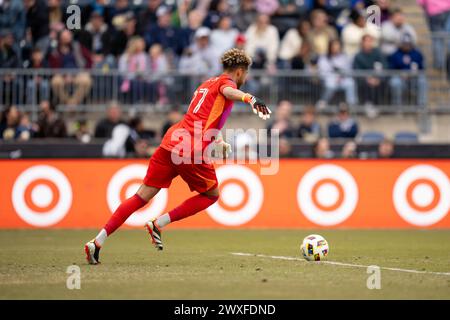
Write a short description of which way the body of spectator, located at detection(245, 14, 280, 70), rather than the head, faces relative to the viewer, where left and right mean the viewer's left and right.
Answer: facing the viewer

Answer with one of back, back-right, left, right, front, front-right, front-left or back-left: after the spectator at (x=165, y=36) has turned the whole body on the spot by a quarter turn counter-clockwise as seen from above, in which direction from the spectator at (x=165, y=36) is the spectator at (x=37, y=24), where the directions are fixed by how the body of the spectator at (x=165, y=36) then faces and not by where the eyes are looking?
back

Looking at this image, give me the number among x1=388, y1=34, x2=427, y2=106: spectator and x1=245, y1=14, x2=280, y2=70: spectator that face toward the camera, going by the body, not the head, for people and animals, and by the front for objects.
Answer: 2

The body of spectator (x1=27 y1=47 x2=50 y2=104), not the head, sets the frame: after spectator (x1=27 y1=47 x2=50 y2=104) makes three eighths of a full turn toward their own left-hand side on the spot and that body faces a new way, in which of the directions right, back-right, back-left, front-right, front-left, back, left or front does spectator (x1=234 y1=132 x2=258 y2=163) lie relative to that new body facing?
right

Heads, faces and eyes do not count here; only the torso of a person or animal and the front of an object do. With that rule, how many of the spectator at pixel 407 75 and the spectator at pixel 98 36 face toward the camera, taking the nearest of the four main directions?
2

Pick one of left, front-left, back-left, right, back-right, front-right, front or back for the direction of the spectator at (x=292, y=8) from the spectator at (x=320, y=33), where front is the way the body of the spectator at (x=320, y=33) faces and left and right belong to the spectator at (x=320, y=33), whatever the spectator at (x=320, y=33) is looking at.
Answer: back-right

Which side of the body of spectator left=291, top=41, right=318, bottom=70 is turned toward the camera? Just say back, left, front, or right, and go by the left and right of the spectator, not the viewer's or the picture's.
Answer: front

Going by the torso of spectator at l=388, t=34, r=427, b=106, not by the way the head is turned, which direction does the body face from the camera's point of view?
toward the camera

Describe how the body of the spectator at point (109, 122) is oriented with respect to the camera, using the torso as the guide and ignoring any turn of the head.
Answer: toward the camera

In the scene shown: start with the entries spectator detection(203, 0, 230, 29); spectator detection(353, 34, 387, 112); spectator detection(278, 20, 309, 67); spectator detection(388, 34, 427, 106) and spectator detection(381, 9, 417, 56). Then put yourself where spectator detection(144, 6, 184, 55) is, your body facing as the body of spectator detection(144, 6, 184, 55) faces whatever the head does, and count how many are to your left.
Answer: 5
